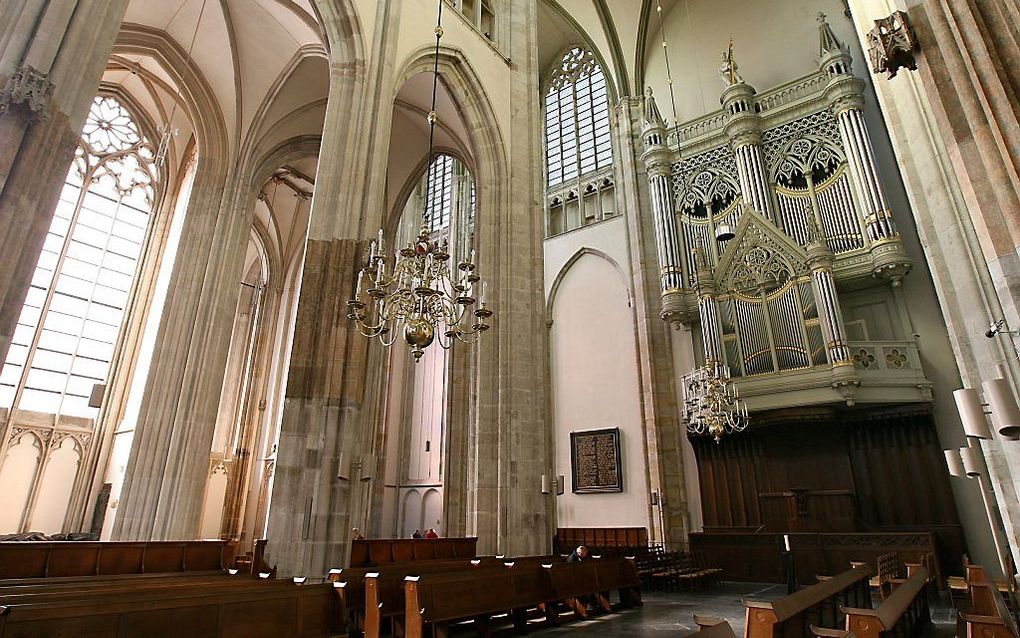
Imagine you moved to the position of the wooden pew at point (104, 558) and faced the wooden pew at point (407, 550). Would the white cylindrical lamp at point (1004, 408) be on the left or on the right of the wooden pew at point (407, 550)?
right

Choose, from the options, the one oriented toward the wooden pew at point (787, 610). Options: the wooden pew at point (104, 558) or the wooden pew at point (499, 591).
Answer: the wooden pew at point (499, 591)

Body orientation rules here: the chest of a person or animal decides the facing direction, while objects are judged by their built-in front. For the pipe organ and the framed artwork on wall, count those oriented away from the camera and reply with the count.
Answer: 0

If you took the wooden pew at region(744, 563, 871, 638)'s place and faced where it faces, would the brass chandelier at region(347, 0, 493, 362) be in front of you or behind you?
in front

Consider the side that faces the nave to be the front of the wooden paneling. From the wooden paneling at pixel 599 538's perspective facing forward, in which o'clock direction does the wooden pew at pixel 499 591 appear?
The wooden pew is roughly at 12 o'clock from the wooden paneling.

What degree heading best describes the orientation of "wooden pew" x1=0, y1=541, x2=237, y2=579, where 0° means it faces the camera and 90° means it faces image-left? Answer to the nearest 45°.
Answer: approximately 180°

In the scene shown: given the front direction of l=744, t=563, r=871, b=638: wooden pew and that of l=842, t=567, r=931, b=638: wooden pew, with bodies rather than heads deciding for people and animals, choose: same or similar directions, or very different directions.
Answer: same or similar directions

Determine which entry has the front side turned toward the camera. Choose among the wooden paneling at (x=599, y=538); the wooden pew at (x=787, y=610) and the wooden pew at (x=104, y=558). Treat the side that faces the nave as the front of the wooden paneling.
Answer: the wooden paneling

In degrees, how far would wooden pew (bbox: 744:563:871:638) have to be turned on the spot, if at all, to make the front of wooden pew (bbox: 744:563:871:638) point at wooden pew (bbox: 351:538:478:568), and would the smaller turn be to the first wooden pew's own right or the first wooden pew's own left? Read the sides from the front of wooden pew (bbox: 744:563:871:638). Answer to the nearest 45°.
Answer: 0° — it already faces it

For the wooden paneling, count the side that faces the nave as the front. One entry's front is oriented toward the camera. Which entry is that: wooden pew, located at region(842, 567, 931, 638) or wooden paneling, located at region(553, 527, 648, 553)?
the wooden paneling

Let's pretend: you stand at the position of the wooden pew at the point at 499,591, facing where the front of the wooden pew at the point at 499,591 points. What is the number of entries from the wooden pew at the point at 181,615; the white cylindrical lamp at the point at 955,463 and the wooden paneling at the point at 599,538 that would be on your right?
1

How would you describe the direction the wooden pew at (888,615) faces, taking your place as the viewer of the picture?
facing away from the viewer and to the left of the viewer

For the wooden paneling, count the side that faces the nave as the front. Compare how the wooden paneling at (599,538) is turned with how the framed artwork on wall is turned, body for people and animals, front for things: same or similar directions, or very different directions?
same or similar directions

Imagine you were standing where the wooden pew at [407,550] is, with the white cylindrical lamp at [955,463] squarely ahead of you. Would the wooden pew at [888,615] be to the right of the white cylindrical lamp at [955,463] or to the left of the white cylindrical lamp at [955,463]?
right
